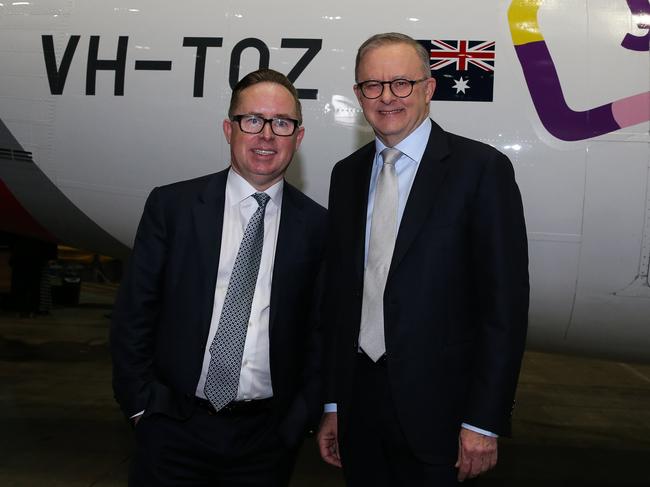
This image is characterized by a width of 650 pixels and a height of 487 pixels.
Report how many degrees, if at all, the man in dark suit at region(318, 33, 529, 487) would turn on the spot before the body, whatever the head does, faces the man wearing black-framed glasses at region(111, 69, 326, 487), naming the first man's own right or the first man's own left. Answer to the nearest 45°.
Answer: approximately 45° to the first man's own right

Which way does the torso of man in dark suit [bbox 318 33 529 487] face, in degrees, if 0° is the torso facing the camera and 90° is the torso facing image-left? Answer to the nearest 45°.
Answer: approximately 45°
